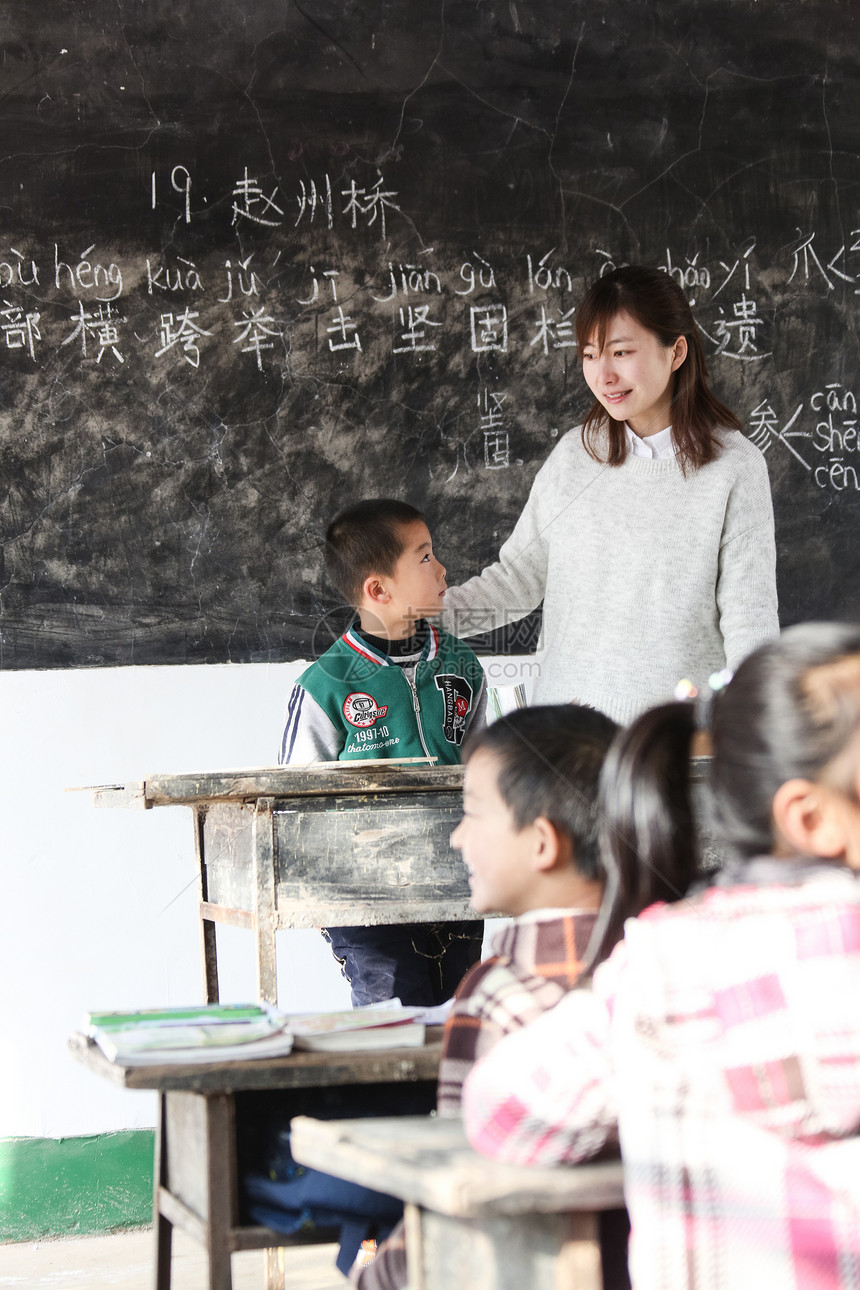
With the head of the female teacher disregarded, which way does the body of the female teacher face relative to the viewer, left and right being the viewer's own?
facing the viewer and to the left of the viewer

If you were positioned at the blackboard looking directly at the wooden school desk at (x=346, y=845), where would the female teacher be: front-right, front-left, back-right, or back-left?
front-left

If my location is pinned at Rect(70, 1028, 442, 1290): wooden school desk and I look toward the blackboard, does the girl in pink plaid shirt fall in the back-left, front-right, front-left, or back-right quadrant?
back-right

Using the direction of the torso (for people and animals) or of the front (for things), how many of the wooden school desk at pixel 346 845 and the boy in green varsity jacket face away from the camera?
1

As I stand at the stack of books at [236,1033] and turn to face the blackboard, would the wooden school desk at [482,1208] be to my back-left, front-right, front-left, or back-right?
back-right

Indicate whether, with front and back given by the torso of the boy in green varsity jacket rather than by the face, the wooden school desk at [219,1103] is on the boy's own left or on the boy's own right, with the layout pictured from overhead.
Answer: on the boy's own right

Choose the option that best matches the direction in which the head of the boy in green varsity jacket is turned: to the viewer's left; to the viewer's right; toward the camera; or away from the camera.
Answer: to the viewer's right

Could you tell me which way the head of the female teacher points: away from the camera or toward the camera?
toward the camera

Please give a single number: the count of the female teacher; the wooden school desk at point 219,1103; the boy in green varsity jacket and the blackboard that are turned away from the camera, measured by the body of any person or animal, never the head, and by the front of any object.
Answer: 0

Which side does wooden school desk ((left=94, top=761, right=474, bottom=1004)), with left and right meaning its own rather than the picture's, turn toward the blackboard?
front

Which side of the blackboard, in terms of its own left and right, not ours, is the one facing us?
front

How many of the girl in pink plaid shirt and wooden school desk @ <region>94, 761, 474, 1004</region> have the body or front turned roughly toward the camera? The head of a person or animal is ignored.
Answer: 0

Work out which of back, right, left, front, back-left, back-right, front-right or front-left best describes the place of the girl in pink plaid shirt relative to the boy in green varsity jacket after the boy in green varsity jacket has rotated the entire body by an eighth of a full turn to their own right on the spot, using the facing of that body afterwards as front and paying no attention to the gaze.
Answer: front

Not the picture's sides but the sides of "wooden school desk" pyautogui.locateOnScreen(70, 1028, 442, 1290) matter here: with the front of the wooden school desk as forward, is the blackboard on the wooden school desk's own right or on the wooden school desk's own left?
on the wooden school desk's own left
